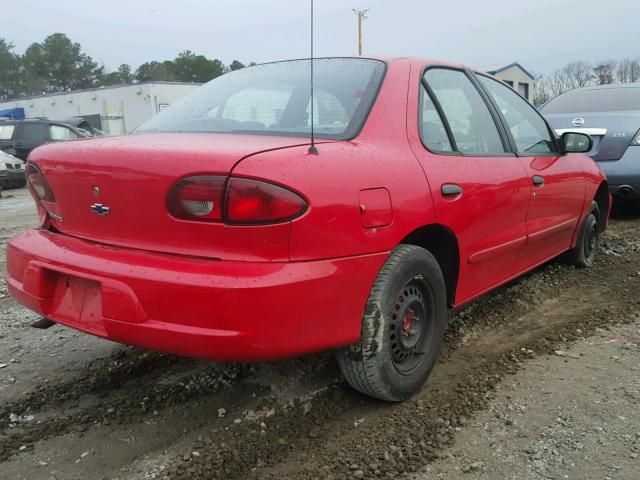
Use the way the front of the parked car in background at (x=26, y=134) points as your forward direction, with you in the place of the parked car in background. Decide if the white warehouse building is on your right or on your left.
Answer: on your left

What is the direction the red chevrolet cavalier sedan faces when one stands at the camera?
facing away from the viewer and to the right of the viewer

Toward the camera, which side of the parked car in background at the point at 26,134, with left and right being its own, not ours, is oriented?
right

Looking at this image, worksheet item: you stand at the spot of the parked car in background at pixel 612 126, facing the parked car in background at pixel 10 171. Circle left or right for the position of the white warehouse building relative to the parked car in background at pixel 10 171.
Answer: right

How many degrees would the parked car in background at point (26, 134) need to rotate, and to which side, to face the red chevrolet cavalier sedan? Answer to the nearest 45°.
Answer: approximately 90° to its right

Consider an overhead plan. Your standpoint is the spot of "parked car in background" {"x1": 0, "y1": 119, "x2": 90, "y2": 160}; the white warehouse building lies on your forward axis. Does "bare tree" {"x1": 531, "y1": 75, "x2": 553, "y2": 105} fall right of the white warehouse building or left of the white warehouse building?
right

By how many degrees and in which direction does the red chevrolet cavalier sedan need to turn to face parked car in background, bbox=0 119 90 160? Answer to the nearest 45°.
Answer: approximately 90° to its left

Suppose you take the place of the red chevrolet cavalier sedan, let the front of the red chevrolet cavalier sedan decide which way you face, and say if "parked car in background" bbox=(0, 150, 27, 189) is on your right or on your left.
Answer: on your left

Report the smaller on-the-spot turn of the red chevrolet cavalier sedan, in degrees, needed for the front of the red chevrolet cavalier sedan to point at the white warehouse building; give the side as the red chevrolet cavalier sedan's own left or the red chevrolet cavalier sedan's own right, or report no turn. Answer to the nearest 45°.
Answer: approximately 45° to the red chevrolet cavalier sedan's own left
